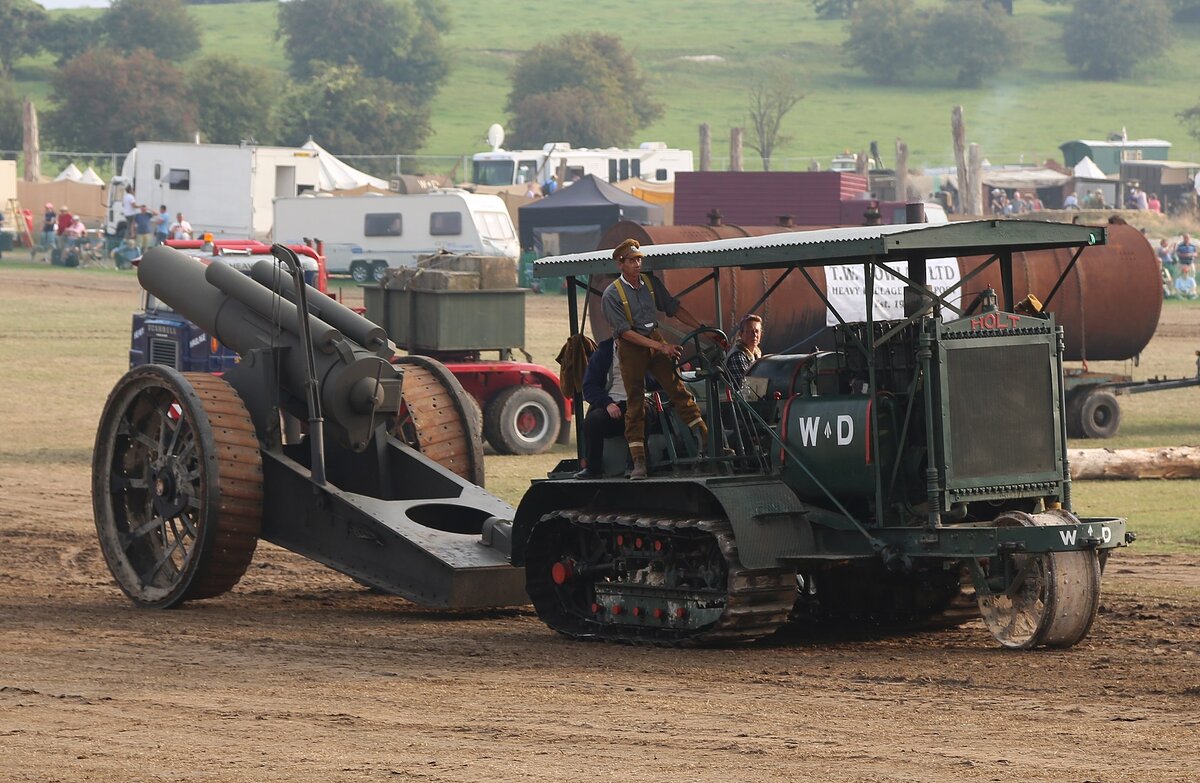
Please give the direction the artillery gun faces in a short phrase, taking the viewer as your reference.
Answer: facing away from the viewer and to the left of the viewer

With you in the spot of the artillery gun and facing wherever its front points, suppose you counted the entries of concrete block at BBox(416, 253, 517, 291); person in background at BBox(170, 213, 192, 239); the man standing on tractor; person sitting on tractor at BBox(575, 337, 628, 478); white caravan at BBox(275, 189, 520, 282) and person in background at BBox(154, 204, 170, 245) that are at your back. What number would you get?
2

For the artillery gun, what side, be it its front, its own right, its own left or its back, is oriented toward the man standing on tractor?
back

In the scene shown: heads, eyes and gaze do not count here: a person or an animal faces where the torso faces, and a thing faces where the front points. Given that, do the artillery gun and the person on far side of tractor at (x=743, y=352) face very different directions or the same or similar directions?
very different directions

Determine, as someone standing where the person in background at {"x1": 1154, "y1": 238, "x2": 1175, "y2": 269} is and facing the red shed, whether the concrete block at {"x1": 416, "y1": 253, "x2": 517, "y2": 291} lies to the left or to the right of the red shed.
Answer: left

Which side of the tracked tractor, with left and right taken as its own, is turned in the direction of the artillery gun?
back

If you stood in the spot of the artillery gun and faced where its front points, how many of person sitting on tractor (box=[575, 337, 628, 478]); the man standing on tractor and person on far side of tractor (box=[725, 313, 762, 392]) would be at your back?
3

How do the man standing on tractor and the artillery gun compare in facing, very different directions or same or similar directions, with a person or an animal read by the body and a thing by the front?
very different directions

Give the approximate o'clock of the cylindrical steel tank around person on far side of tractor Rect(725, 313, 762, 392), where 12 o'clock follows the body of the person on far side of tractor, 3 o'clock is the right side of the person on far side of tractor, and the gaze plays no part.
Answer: The cylindrical steel tank is roughly at 8 o'clock from the person on far side of tractor.

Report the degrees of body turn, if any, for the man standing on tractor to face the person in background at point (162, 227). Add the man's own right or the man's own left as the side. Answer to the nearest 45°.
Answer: approximately 135° to the man's own left

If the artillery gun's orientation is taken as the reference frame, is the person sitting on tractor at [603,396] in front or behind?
behind

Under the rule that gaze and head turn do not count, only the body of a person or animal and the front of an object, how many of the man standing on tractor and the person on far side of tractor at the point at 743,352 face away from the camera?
0

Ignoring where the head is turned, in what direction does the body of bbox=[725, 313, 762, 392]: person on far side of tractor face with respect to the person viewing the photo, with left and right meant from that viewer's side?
facing the viewer and to the right of the viewer

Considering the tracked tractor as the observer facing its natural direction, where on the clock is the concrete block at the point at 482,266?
The concrete block is roughly at 7 o'clock from the tracked tractor.
